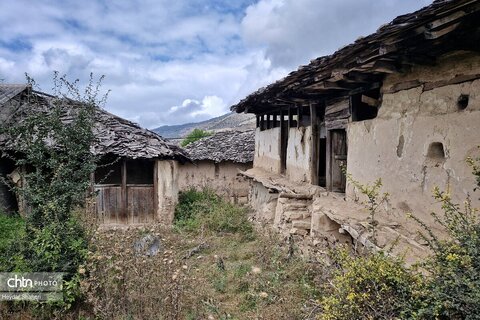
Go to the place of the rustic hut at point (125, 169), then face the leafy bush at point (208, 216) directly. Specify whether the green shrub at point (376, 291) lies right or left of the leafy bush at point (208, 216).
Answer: right

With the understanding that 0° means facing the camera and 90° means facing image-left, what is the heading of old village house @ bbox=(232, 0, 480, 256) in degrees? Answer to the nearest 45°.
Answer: approximately 45°

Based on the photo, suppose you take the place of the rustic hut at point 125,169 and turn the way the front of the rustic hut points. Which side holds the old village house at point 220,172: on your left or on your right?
on your left

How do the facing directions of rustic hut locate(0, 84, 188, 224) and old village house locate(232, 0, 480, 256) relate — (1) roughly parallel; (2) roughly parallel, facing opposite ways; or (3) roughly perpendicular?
roughly perpendicular

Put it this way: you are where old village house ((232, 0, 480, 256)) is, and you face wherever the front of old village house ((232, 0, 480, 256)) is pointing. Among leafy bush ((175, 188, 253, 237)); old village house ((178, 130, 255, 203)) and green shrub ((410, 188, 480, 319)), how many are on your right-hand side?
2

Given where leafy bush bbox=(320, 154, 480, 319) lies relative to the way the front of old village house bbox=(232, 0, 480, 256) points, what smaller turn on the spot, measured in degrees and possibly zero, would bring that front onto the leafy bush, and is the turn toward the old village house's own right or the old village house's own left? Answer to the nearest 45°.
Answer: approximately 45° to the old village house's own left

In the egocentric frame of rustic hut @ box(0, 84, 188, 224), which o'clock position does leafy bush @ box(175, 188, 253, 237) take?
The leafy bush is roughly at 10 o'clock from the rustic hut.

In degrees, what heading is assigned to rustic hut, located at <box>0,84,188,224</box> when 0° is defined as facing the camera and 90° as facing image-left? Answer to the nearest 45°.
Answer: approximately 0°
